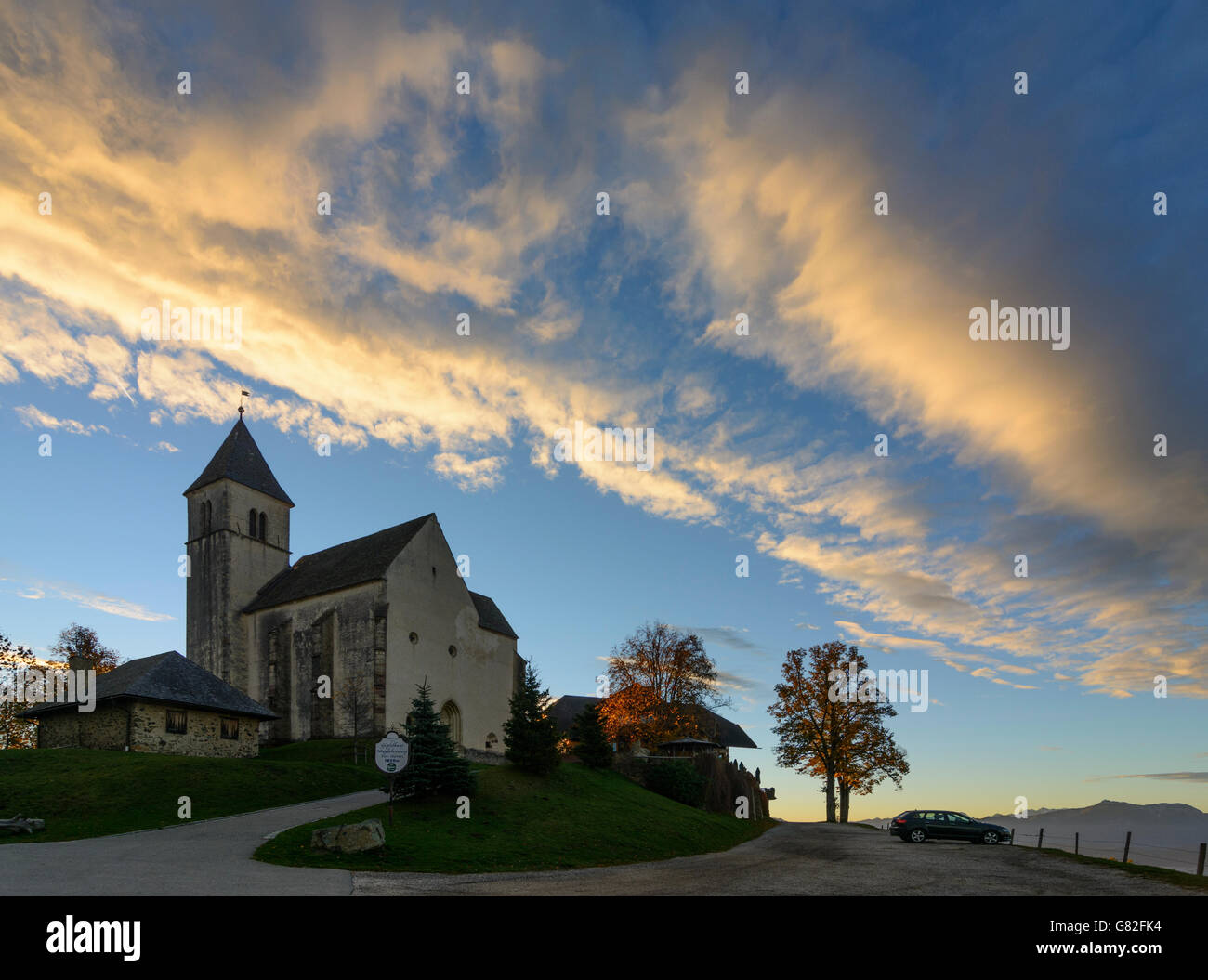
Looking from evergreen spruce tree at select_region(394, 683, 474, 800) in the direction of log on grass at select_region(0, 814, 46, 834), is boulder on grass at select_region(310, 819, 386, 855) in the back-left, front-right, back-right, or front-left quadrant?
front-left

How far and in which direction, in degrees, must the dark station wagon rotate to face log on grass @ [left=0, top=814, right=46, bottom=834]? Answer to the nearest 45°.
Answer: approximately 135° to its right

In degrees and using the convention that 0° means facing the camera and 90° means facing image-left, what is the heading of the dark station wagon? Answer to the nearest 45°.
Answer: approximately 270°

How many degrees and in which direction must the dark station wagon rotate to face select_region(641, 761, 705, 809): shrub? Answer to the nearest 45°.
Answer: approximately 135° to its left

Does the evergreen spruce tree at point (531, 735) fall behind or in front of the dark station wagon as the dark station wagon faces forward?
behind
